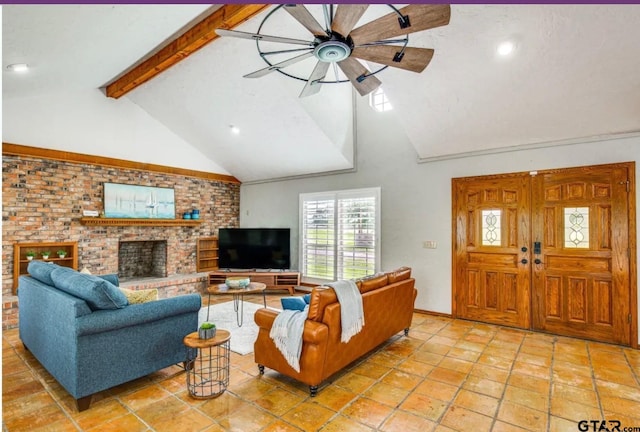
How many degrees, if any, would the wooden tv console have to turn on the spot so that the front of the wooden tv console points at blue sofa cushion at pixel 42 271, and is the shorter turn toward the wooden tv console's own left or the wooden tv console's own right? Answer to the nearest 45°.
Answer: approximately 45° to the wooden tv console's own right

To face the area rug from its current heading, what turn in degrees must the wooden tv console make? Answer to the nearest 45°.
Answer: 0° — it already faces it

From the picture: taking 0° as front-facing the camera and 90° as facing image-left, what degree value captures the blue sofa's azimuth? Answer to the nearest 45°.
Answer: approximately 225°

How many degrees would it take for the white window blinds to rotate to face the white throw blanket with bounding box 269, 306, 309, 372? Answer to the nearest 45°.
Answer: approximately 45° to its left

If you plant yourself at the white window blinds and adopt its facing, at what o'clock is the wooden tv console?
The wooden tv console is roughly at 2 o'clock from the white window blinds.
